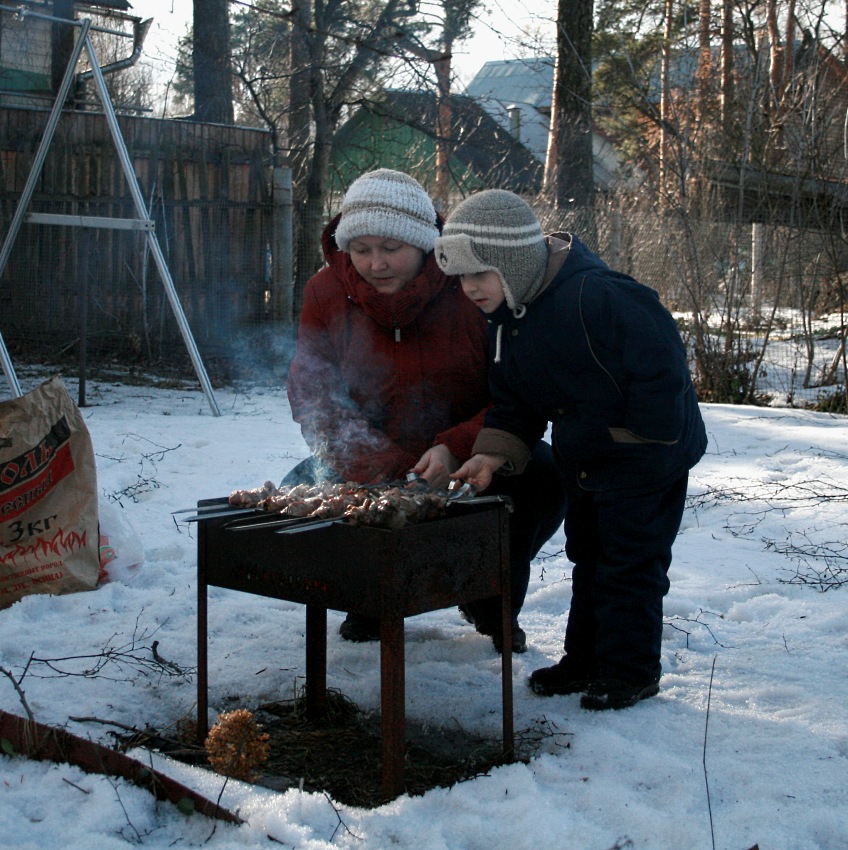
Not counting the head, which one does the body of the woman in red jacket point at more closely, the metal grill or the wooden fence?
the metal grill

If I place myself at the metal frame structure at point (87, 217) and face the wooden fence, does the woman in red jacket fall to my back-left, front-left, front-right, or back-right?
back-right

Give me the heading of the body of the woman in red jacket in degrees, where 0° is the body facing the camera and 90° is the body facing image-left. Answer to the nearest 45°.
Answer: approximately 0°

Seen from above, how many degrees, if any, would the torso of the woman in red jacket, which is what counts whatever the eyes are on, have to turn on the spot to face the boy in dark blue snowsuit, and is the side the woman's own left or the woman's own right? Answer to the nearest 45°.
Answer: approximately 45° to the woman's own left

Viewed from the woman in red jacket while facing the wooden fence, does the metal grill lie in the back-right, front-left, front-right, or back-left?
back-left

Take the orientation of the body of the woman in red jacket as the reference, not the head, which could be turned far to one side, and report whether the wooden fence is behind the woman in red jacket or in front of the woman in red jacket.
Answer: behind

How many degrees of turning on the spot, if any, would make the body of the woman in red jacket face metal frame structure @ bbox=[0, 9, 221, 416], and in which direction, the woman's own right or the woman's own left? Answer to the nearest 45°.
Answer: approximately 135° to the woman's own right

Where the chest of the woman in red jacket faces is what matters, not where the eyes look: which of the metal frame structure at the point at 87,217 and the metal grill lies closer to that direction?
the metal grill

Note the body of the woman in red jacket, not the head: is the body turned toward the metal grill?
yes
